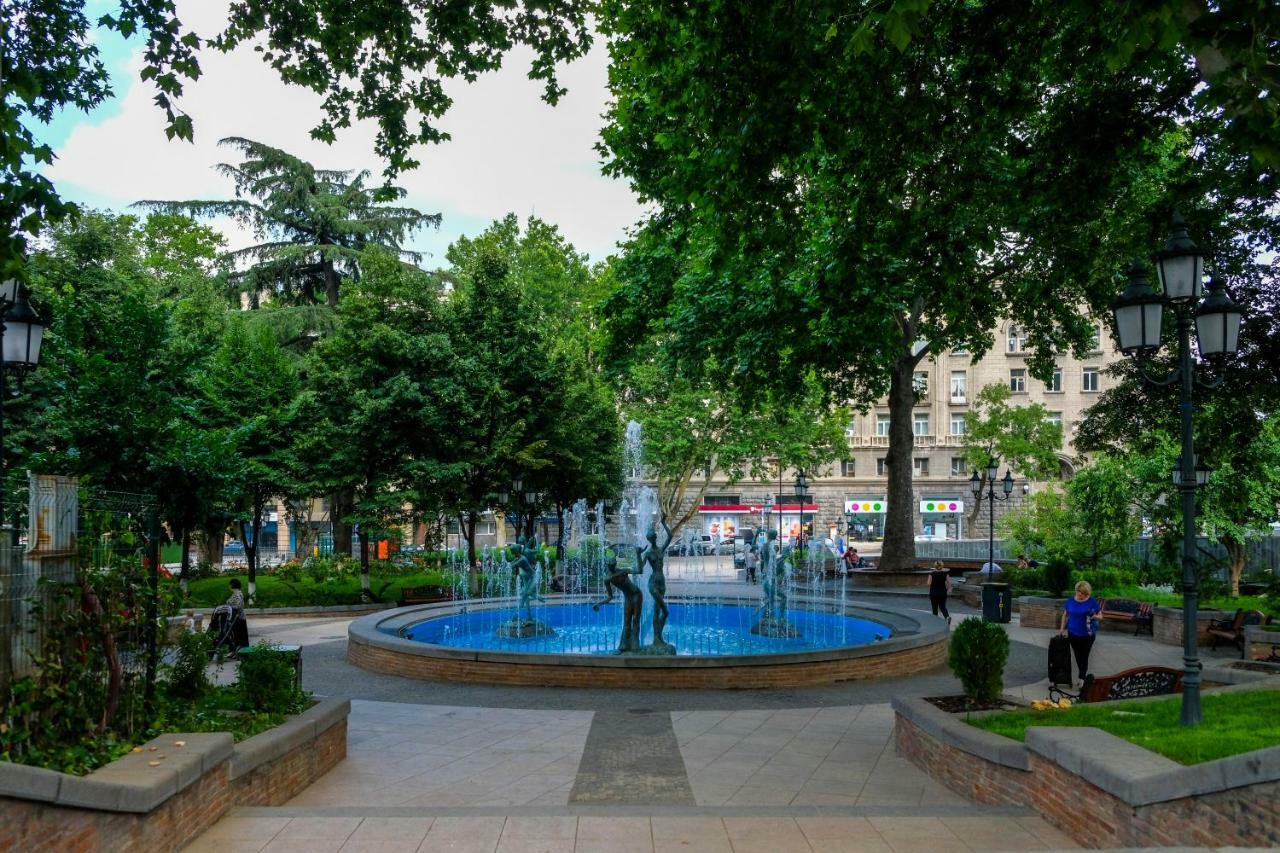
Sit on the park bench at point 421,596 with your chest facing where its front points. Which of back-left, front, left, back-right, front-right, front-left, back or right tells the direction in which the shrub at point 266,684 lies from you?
front-right

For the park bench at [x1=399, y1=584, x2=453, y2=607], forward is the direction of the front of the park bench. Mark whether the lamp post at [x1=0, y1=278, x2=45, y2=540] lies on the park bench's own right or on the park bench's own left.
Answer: on the park bench's own right

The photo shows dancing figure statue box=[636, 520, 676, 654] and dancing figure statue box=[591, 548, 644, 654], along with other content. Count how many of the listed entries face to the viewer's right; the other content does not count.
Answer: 0

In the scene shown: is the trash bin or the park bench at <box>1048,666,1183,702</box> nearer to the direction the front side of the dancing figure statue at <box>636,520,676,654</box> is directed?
the park bench

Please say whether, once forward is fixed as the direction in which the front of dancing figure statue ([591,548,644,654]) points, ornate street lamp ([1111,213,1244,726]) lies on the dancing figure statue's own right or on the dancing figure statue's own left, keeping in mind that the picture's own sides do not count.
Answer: on the dancing figure statue's own left

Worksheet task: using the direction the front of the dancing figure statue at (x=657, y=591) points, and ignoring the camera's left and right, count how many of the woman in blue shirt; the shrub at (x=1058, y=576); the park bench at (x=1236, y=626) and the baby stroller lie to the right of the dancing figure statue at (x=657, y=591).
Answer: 1

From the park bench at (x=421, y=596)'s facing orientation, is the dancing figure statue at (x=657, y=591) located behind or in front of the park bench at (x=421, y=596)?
in front

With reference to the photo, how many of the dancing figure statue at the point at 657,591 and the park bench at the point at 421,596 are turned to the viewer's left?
0

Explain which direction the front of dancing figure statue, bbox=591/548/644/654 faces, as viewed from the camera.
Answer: facing the viewer and to the left of the viewer

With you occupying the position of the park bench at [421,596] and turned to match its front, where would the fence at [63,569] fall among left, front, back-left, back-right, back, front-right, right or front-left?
front-right

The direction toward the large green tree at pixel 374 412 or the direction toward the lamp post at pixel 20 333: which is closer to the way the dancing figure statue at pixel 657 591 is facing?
the lamp post

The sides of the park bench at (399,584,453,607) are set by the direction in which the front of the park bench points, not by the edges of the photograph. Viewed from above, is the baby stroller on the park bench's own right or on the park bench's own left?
on the park bench's own right

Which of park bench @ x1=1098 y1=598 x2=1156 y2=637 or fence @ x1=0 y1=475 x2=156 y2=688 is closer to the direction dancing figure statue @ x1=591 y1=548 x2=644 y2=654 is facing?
the fence
